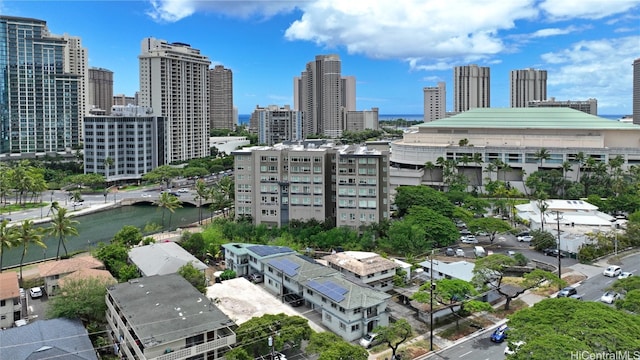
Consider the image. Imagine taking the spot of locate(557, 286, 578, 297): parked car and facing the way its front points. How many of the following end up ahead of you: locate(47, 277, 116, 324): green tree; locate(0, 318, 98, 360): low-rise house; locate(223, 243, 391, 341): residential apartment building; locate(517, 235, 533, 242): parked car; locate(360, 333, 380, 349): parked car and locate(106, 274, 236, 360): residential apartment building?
5

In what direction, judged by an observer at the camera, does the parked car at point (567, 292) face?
facing the viewer and to the left of the viewer

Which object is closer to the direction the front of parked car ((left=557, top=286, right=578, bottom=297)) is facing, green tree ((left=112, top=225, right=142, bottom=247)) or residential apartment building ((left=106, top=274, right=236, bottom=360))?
the residential apartment building

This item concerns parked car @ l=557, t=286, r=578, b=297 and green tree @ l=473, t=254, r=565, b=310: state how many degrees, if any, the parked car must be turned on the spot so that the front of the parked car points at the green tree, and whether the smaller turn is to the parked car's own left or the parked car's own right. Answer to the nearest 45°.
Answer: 0° — it already faces it

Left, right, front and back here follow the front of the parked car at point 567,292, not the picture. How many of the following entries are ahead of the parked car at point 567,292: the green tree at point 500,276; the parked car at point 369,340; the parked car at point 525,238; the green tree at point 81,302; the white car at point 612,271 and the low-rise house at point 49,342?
4

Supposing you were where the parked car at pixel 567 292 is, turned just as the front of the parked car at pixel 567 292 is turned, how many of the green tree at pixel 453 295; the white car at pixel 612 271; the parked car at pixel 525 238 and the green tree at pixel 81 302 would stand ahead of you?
2

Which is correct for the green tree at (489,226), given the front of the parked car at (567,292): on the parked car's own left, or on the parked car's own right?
on the parked car's own right

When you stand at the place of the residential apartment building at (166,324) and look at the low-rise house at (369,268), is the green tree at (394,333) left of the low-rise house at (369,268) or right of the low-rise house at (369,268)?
right

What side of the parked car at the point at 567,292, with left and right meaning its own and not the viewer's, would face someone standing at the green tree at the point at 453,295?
front

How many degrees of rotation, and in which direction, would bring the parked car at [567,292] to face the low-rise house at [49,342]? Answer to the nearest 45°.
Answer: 0° — it already faces it

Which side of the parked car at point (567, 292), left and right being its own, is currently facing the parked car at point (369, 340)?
front
